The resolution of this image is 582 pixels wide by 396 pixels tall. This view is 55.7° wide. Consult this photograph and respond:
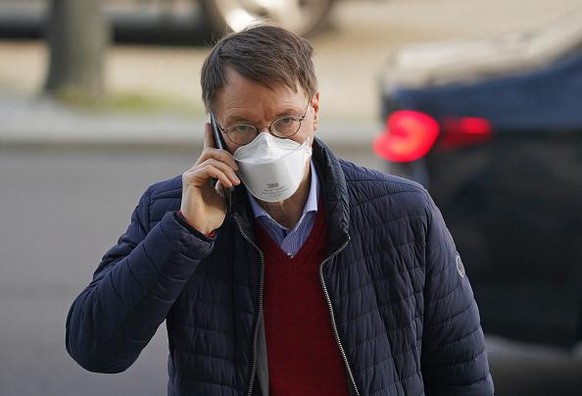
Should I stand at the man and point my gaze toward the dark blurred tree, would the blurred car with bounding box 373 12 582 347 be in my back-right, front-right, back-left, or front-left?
front-right

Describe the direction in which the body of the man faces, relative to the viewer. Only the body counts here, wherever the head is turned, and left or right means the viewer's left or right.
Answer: facing the viewer

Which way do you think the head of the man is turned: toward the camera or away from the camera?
toward the camera

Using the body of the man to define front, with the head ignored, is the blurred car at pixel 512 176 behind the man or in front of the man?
behind

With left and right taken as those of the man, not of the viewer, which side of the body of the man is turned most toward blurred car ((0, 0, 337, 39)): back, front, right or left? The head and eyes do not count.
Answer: back

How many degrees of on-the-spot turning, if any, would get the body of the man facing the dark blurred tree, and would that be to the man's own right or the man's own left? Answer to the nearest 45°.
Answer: approximately 180°
